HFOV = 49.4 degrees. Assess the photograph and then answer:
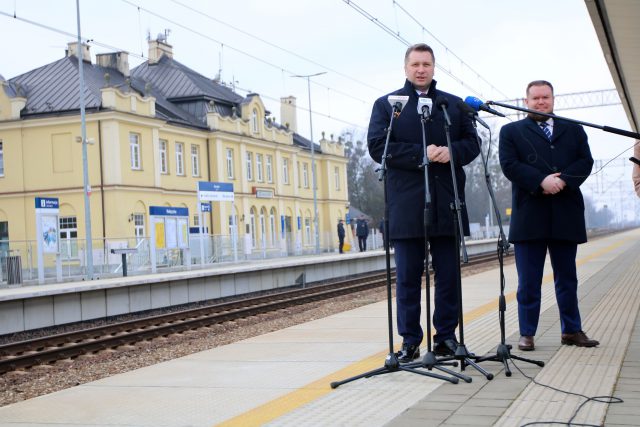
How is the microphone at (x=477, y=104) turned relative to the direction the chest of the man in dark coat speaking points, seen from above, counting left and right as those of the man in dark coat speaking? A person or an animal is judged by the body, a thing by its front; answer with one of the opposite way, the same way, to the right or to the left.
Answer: to the right

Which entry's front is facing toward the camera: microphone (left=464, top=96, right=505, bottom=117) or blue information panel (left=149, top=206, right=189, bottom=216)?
the blue information panel

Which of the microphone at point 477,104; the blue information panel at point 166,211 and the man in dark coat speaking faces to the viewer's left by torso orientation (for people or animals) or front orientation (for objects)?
the microphone

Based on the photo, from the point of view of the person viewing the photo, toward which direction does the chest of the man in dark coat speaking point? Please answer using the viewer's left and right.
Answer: facing the viewer

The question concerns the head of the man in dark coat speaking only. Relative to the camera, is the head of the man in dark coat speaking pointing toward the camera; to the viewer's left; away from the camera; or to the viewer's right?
toward the camera

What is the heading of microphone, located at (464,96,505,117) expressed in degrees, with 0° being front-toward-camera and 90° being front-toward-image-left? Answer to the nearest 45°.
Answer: approximately 90°

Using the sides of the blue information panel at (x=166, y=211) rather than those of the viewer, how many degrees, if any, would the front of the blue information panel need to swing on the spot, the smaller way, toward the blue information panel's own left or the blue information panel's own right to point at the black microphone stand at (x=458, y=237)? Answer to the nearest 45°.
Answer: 0° — it already faces it

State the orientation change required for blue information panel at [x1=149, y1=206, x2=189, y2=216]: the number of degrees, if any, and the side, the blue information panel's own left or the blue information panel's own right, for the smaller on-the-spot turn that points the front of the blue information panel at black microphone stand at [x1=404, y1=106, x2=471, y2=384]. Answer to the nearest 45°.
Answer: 0° — it already faces it

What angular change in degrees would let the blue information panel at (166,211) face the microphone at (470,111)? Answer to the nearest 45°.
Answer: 0° — it already faces it

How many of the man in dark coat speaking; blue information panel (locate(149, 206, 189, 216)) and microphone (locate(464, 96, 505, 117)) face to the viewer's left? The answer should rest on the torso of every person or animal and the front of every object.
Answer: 1
